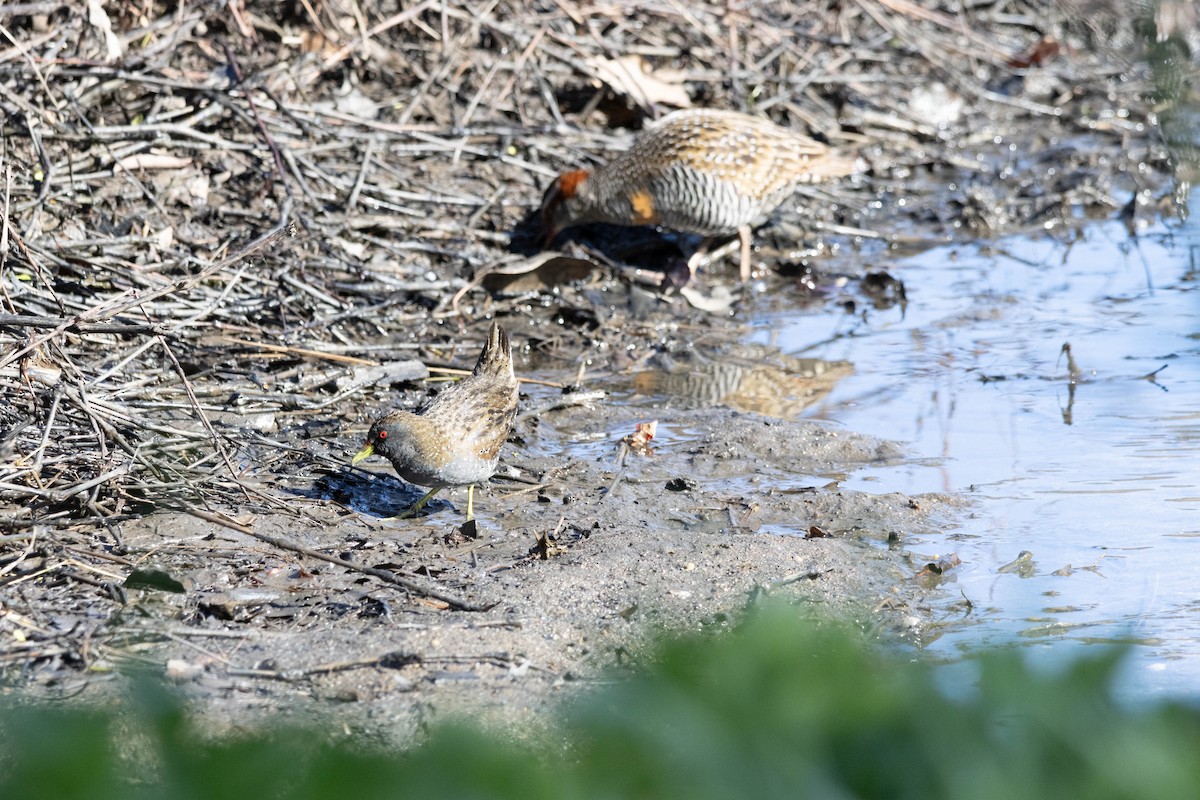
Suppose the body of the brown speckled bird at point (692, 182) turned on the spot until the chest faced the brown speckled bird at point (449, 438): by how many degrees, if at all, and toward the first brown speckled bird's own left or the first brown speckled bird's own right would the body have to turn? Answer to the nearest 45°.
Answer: approximately 90° to the first brown speckled bird's own left

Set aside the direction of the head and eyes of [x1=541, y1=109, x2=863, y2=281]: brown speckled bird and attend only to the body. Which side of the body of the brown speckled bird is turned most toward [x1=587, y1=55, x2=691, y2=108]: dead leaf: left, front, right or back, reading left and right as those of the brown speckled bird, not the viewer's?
right

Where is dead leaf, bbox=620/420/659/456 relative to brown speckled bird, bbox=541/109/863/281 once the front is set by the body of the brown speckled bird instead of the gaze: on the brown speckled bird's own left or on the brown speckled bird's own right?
on the brown speckled bird's own left

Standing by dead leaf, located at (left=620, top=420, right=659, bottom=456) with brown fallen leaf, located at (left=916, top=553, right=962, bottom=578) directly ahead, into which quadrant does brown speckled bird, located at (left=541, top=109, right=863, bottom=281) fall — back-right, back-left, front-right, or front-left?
back-left

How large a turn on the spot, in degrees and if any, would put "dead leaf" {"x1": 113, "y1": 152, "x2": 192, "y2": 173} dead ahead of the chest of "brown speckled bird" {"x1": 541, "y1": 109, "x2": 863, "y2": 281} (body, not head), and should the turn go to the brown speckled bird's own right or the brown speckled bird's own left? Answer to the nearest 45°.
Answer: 0° — it already faces it

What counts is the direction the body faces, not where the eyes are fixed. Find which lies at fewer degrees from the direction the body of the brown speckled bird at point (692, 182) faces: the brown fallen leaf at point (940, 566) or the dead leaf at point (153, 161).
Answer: the dead leaf

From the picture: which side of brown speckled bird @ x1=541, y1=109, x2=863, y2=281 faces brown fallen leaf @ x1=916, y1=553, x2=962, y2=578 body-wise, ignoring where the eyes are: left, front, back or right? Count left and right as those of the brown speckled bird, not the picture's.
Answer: left

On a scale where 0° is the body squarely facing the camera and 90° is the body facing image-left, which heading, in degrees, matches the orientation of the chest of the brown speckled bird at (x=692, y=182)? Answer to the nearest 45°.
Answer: approximately 90°
